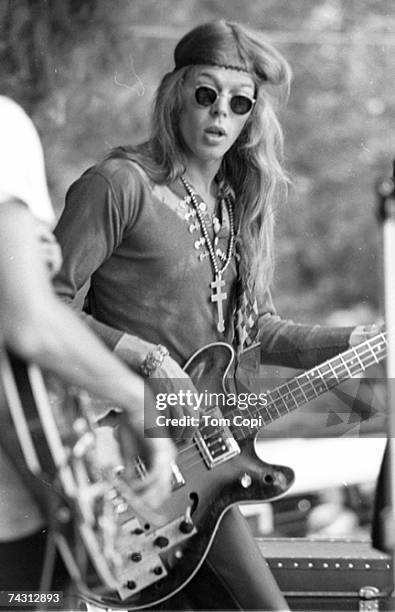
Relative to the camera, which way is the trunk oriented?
toward the camera
